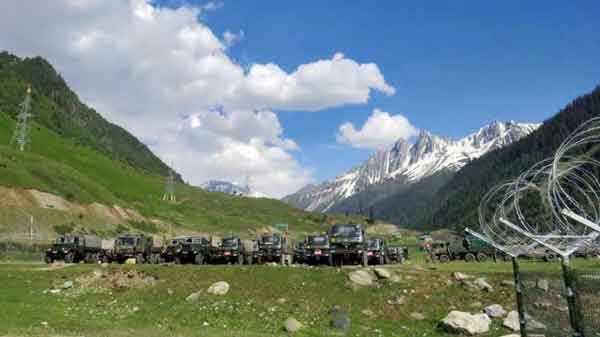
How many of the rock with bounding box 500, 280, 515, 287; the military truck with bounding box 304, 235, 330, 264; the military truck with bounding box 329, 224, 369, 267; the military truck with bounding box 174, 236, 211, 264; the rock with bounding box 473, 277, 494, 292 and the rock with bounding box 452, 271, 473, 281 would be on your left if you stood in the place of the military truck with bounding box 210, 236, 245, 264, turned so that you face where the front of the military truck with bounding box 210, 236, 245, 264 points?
5

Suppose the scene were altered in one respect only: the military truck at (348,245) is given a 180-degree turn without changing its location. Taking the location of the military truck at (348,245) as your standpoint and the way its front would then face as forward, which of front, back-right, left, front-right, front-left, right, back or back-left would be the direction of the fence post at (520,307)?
back

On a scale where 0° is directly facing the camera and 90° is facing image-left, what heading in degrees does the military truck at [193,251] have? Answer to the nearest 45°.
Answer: approximately 45°

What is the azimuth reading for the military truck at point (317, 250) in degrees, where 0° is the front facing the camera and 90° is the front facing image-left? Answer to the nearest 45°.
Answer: approximately 0°

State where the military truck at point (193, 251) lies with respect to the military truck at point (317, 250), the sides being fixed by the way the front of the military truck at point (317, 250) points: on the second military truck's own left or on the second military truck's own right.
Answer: on the second military truck's own right

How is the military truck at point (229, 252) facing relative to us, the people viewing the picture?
facing the viewer and to the left of the viewer

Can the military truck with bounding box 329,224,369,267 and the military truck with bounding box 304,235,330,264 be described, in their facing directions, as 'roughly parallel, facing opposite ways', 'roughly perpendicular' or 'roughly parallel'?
roughly parallel

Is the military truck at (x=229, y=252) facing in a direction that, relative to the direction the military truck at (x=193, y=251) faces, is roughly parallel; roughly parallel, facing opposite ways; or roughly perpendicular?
roughly parallel

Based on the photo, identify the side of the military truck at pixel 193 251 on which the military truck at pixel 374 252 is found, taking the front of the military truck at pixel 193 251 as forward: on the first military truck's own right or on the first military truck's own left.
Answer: on the first military truck's own left

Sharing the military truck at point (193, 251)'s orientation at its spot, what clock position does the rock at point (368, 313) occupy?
The rock is roughly at 10 o'clock from the military truck.

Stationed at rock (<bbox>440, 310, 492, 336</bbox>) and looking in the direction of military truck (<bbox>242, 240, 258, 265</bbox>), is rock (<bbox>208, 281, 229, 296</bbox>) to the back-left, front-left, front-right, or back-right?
front-left

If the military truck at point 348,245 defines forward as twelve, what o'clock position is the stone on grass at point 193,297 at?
The stone on grass is roughly at 1 o'clock from the military truck.

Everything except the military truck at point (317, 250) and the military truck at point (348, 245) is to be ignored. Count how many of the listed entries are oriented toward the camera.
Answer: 2

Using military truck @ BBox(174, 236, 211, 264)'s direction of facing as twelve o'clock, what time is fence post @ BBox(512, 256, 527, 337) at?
The fence post is roughly at 10 o'clock from the military truck.

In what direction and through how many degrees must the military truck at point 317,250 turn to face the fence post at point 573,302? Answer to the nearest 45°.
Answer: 0° — it already faces it

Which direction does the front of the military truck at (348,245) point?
toward the camera

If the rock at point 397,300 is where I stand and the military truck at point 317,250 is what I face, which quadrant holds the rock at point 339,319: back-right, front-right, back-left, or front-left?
back-left
